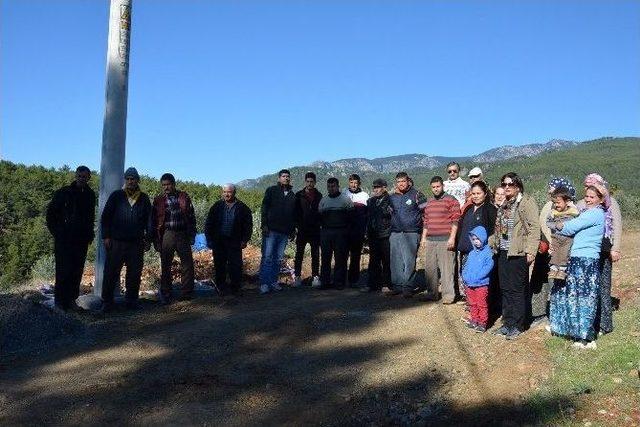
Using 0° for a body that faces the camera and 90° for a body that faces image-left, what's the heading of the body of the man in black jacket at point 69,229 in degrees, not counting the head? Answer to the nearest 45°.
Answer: approximately 315°

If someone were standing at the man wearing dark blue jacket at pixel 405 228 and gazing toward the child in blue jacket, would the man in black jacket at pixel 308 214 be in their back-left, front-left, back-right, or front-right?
back-right

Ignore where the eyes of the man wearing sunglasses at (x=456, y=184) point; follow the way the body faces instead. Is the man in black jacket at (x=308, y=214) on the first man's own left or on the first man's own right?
on the first man's own right

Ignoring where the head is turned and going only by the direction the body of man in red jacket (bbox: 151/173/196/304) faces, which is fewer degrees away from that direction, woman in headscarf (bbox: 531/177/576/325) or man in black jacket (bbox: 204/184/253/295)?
the woman in headscarf

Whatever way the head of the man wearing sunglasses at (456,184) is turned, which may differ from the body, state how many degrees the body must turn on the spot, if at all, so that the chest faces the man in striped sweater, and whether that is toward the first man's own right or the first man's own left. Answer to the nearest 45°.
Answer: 0° — they already face them

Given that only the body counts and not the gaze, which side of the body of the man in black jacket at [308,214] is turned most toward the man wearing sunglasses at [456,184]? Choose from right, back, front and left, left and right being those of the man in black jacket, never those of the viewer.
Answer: left

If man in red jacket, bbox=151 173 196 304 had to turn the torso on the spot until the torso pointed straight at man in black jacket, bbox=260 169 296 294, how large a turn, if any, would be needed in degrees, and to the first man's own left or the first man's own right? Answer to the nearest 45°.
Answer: approximately 90° to the first man's own left

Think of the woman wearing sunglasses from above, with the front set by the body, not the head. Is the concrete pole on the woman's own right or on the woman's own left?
on the woman's own right
